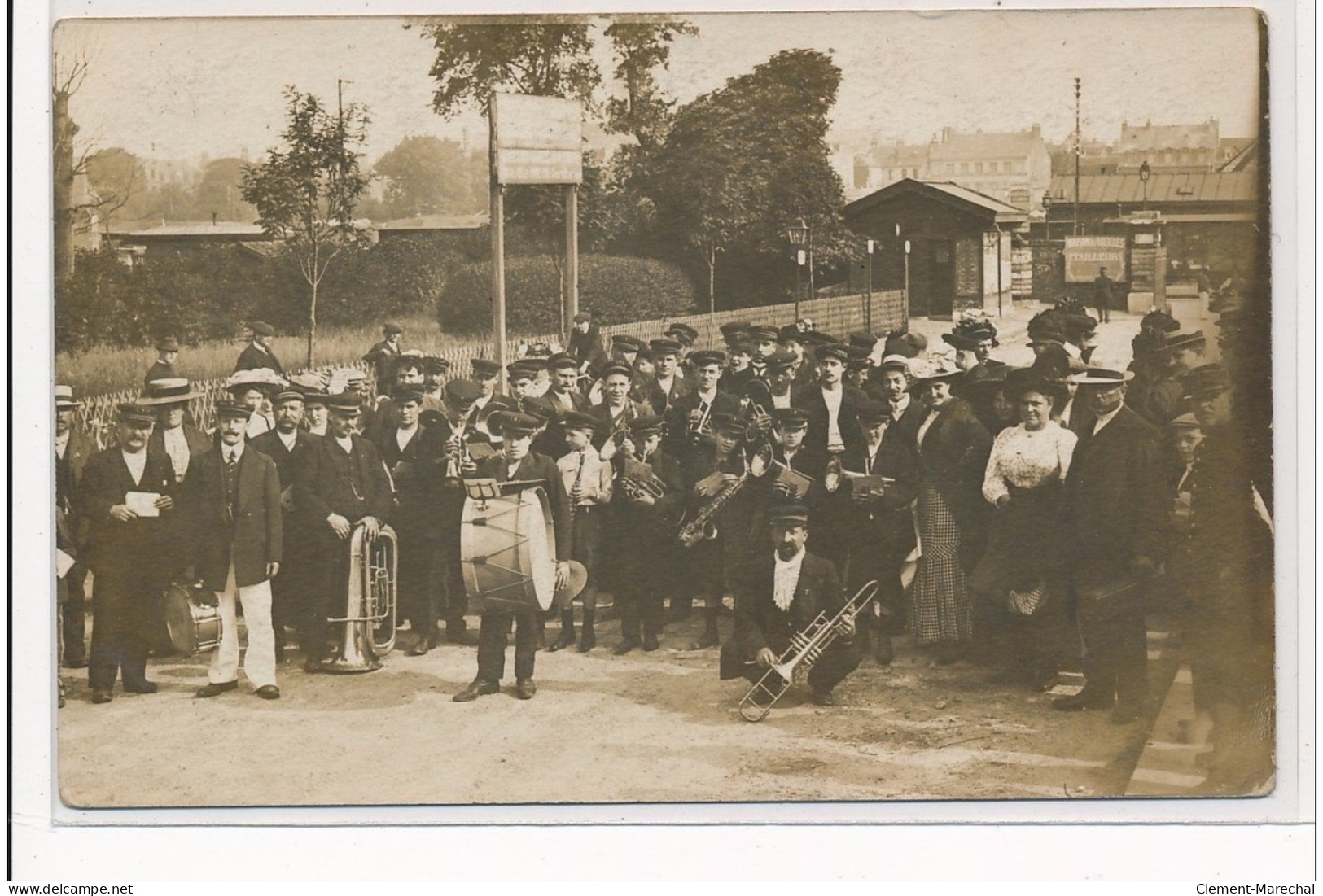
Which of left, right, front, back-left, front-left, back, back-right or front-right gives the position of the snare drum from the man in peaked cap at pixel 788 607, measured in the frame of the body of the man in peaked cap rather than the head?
right

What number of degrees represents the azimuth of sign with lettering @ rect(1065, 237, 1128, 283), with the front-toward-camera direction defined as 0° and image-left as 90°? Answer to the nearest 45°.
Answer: approximately 0°
